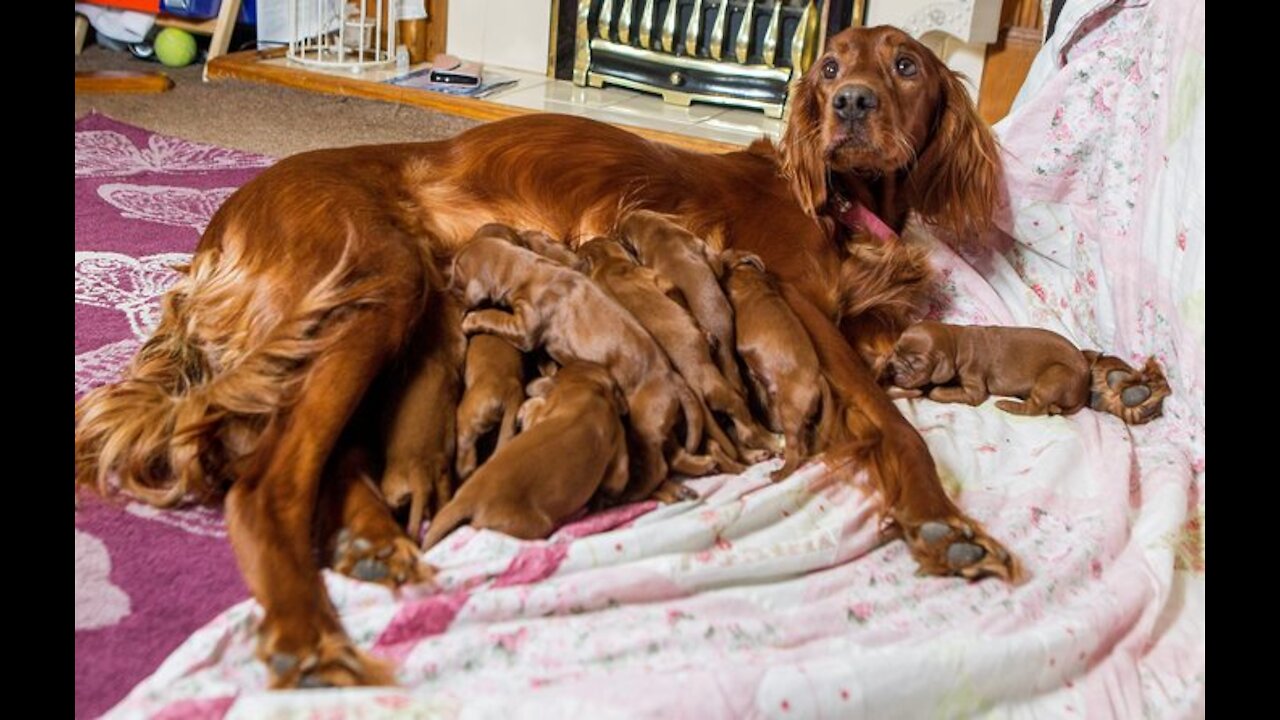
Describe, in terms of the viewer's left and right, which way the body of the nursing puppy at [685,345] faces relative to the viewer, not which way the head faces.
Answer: facing away from the viewer and to the left of the viewer

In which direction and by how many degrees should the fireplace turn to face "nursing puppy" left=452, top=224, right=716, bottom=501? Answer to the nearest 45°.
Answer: approximately 45° to its left

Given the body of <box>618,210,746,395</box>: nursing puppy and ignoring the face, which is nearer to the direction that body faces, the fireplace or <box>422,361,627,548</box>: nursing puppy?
the fireplace

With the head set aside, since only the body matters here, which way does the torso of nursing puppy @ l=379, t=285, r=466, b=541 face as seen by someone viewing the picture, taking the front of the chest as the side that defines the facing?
away from the camera

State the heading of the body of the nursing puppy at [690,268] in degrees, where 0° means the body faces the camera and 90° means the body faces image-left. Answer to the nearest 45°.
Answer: approximately 135°

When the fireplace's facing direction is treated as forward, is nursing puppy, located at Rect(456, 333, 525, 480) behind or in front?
in front

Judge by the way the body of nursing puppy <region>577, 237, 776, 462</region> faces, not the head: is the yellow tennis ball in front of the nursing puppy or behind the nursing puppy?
in front

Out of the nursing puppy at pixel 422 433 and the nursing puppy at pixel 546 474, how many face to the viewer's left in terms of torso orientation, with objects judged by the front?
0

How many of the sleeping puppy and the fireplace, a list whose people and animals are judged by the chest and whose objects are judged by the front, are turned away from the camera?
0

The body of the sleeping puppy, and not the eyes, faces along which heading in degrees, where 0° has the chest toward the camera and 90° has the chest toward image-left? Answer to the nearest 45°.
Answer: approximately 90°

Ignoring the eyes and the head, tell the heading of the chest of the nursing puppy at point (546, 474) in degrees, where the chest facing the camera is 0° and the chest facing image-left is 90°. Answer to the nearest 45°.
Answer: approximately 225°

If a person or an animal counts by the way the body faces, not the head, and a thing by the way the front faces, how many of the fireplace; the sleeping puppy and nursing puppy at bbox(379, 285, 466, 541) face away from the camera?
1

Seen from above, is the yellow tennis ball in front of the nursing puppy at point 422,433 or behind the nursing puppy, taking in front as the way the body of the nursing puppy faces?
in front
